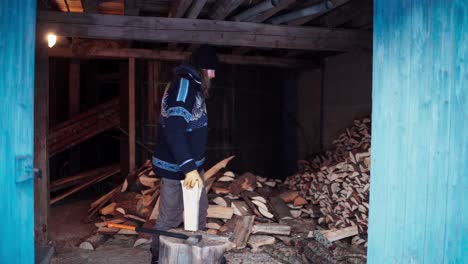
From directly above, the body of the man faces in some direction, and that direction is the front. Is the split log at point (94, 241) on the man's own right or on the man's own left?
on the man's own left
